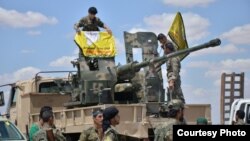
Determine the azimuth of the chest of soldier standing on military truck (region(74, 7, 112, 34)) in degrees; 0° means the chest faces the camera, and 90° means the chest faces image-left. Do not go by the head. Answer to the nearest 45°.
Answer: approximately 0°
